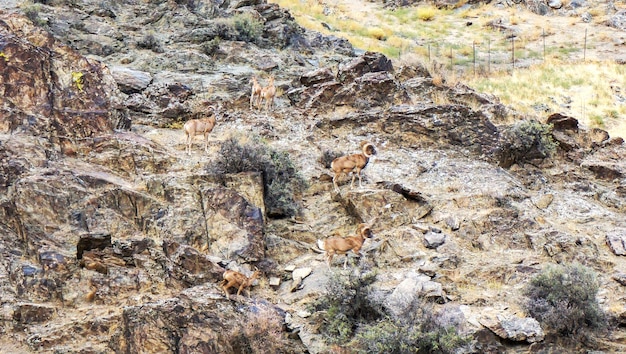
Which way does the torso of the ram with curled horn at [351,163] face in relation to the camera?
to the viewer's right

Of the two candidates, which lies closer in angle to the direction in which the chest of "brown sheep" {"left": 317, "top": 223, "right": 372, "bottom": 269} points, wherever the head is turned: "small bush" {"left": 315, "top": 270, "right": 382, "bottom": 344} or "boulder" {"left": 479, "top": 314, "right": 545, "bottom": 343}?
the boulder

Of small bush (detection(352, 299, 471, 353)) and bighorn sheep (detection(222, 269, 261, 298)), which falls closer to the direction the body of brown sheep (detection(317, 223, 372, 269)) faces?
the small bush

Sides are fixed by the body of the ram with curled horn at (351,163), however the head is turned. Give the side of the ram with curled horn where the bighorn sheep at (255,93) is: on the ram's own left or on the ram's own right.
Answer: on the ram's own left

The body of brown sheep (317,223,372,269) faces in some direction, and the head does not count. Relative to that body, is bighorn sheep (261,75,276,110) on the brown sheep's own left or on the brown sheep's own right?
on the brown sheep's own left

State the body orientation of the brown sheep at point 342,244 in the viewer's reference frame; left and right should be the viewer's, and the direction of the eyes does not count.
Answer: facing to the right of the viewer

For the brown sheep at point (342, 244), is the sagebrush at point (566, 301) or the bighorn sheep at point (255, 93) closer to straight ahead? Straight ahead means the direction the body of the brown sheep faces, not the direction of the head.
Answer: the sagebrush
